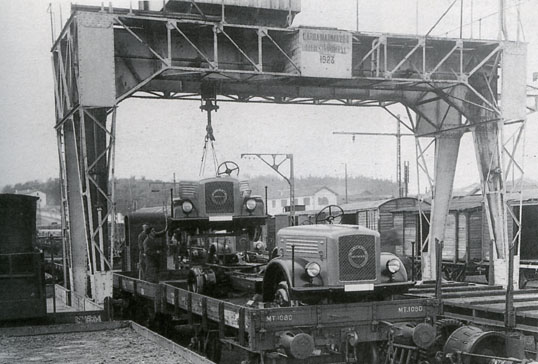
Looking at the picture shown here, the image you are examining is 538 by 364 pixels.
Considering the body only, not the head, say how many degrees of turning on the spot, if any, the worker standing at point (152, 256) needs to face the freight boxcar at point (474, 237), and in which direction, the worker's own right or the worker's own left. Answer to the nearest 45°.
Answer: approximately 45° to the worker's own left

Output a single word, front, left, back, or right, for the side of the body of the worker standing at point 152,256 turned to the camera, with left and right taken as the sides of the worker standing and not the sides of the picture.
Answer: right

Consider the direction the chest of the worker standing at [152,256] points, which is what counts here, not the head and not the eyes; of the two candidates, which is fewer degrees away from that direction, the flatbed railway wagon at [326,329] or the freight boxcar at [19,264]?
the flatbed railway wagon
